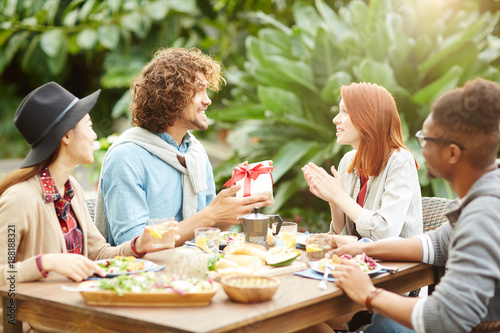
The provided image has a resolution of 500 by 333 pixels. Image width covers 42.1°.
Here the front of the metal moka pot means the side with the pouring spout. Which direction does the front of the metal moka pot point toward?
to the viewer's left

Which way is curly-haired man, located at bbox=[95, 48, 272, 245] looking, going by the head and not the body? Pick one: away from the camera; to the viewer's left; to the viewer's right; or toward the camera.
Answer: to the viewer's right

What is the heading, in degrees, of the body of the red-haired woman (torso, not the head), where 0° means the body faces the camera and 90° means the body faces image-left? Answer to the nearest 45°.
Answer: approximately 45°

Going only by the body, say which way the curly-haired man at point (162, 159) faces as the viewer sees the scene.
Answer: to the viewer's right

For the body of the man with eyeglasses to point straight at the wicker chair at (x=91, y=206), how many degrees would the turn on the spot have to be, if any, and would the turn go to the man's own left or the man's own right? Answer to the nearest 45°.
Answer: approximately 45° to the man's own right

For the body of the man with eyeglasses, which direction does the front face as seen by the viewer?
to the viewer's left

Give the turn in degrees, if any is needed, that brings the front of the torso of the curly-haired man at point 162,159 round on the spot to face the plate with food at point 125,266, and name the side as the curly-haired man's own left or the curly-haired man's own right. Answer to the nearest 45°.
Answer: approximately 90° to the curly-haired man's own right

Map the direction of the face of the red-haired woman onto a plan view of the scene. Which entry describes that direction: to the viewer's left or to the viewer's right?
to the viewer's left

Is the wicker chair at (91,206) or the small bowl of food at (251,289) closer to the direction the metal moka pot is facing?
the wicker chair
